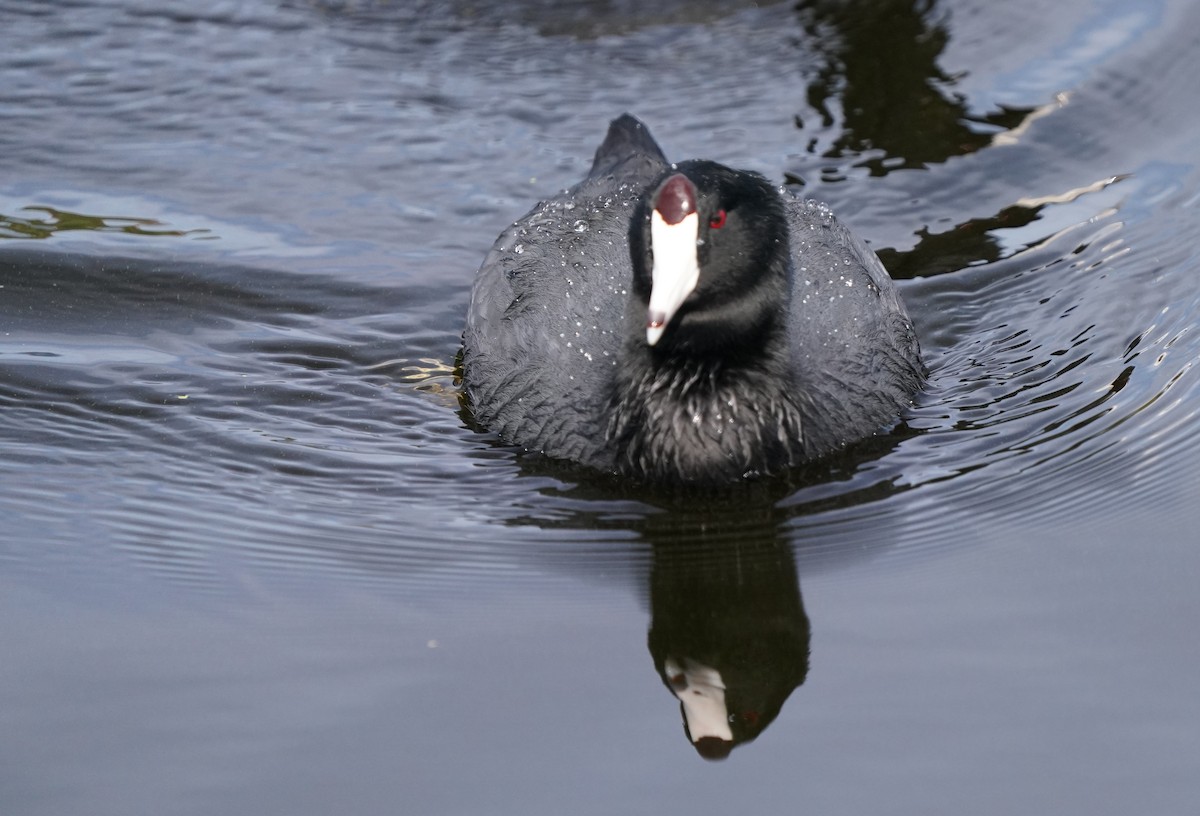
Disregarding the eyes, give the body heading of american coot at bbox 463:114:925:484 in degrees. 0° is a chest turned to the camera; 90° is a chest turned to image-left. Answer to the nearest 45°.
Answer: approximately 0°
